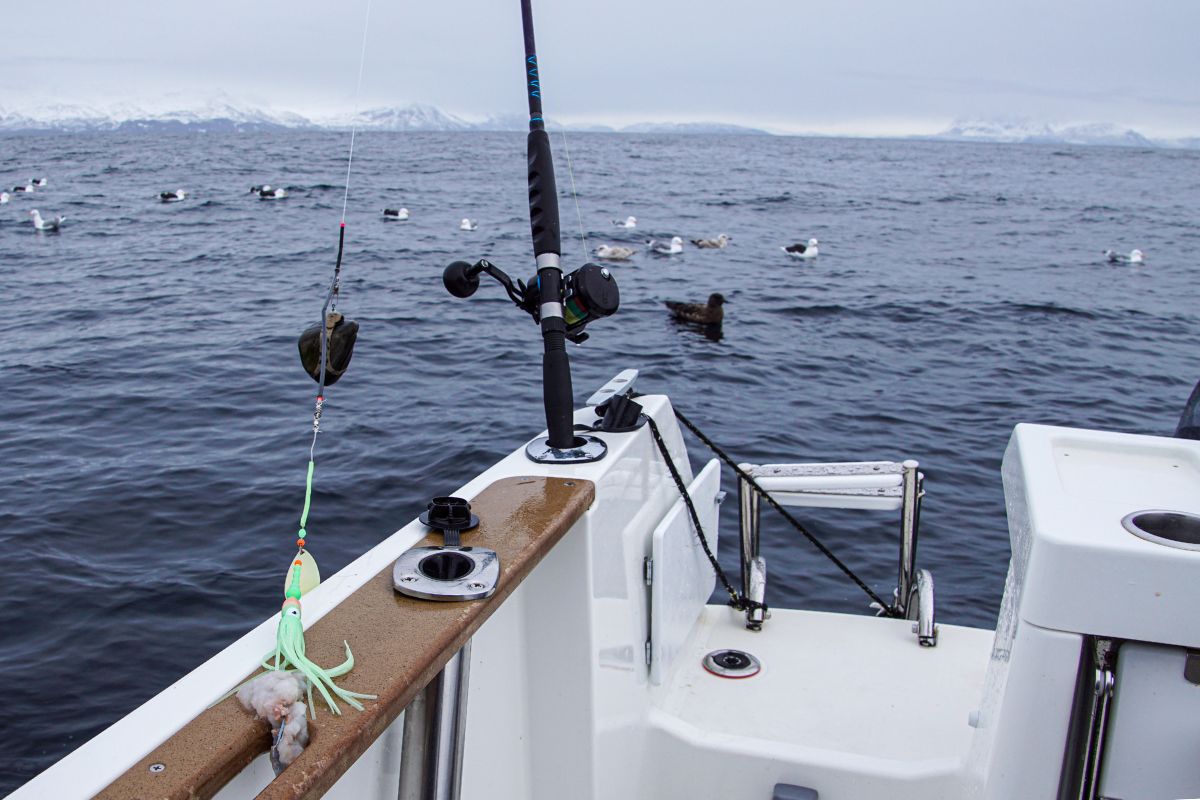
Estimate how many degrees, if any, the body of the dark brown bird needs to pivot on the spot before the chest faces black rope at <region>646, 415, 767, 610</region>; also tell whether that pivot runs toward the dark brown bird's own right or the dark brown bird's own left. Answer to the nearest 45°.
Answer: approximately 90° to the dark brown bird's own right

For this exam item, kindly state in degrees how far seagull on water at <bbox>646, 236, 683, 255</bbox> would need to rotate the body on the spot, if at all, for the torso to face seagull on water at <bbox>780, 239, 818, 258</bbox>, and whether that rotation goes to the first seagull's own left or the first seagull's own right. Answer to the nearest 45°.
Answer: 0° — it already faces it

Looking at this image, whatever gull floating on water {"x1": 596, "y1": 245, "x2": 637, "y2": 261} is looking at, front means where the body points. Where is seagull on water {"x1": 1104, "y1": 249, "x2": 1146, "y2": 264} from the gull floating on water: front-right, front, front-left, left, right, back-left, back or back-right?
back

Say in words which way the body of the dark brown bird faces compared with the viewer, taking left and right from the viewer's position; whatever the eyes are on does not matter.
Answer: facing to the right of the viewer

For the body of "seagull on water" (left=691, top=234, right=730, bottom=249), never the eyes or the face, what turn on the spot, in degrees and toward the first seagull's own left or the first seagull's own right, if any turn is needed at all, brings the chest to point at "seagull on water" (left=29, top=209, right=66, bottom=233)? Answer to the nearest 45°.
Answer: approximately 180°

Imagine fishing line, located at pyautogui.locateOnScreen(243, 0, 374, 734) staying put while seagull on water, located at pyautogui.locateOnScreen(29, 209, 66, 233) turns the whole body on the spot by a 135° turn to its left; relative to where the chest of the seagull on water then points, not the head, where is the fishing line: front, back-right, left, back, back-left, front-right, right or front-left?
front-right

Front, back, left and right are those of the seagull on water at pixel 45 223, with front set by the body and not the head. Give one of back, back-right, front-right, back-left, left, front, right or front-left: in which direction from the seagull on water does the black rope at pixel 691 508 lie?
left

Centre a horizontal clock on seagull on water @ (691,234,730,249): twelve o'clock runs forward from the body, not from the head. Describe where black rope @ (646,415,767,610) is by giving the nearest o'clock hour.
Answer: The black rope is roughly at 3 o'clock from the seagull on water.

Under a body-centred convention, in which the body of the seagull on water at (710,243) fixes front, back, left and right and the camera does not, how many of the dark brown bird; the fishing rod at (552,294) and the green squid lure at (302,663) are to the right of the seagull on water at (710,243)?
3

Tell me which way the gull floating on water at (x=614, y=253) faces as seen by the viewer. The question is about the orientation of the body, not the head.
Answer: to the viewer's left

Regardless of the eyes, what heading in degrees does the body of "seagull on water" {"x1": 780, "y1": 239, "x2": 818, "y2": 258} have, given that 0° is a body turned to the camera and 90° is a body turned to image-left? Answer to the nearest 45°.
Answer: approximately 270°

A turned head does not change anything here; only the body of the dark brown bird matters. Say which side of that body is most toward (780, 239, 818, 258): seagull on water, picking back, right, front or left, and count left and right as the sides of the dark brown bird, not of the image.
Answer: left

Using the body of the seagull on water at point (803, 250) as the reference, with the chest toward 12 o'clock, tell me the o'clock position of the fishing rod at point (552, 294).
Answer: The fishing rod is roughly at 3 o'clock from the seagull on water.

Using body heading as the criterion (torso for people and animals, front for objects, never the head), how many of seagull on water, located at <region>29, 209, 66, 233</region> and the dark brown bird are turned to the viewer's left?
1

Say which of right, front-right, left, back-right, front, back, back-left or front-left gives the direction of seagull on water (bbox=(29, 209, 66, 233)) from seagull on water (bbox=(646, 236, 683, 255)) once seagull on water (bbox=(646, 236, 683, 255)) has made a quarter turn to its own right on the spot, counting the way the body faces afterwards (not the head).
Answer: right

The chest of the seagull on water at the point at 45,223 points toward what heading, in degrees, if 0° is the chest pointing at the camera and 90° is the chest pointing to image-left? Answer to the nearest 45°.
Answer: approximately 90°

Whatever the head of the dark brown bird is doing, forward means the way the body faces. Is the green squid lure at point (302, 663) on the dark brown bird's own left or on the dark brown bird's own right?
on the dark brown bird's own right
